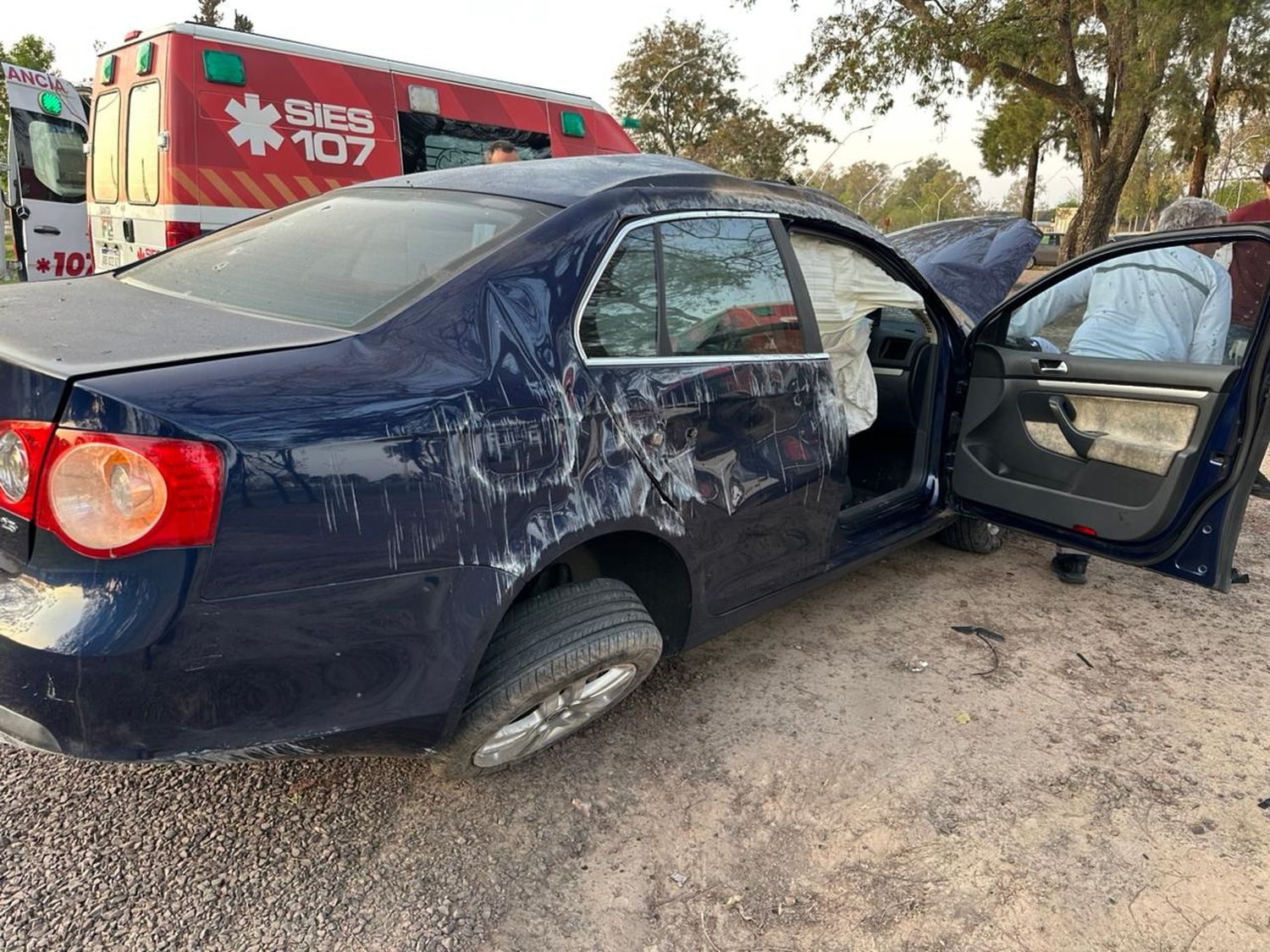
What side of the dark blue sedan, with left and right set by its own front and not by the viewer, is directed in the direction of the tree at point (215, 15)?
left

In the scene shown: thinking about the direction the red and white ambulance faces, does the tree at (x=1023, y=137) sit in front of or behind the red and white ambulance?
in front

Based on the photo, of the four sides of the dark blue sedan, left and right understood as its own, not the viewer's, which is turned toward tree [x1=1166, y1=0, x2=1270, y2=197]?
front

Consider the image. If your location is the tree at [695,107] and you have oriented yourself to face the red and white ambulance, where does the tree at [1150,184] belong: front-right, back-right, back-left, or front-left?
back-left

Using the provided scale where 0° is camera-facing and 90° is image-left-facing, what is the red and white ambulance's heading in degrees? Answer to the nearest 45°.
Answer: approximately 225°

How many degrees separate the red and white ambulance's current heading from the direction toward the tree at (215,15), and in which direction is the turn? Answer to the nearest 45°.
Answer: approximately 45° to its left

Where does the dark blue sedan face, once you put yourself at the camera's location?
facing away from the viewer and to the right of the viewer

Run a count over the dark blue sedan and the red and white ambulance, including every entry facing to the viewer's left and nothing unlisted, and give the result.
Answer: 0

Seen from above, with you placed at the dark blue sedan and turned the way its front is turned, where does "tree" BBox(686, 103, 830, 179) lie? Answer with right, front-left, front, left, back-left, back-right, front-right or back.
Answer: front-left

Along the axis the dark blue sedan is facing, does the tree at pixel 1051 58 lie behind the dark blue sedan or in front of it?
in front
